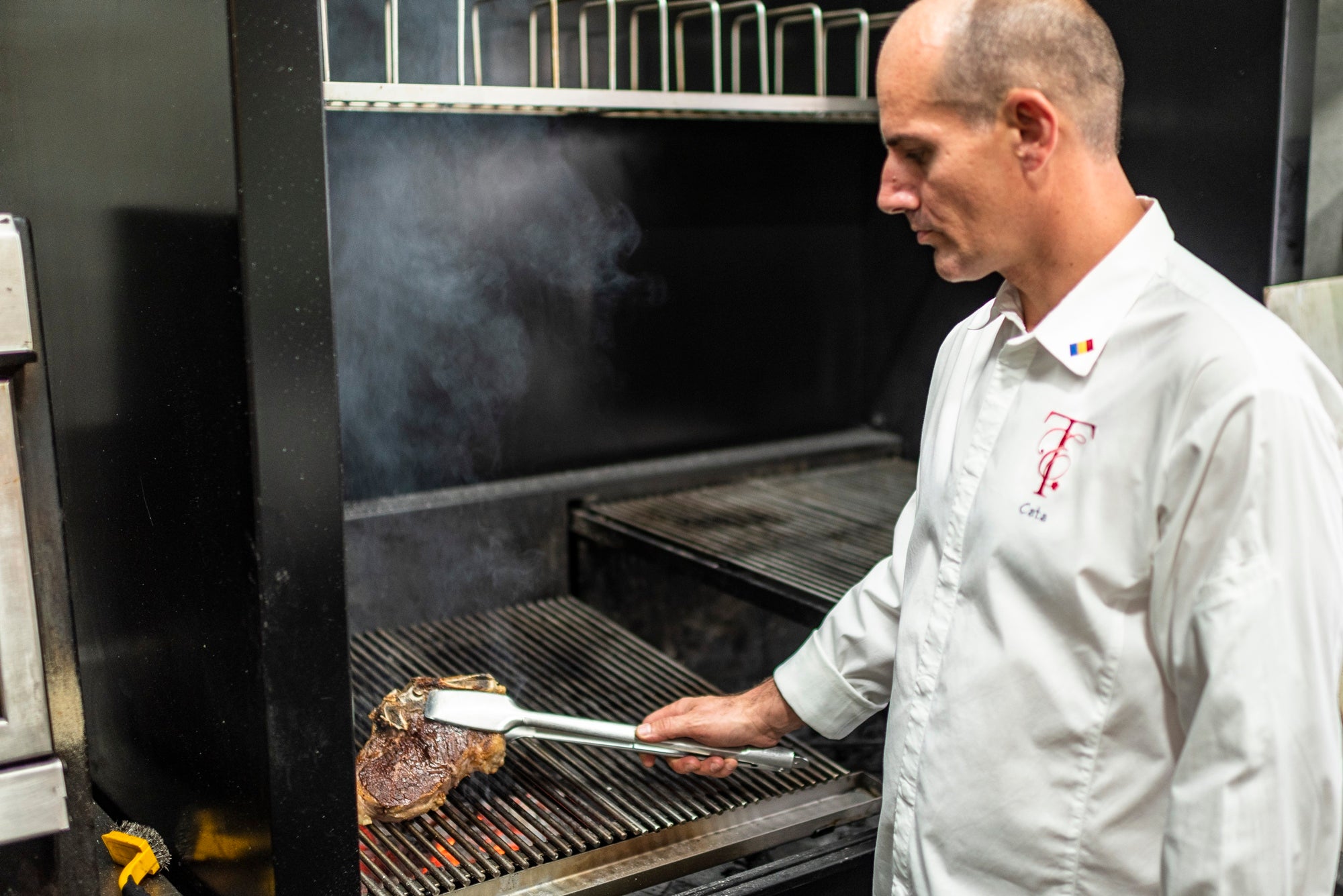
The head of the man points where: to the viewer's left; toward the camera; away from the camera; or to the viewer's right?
to the viewer's left

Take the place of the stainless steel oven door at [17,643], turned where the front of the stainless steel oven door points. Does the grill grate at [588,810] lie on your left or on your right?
on your left

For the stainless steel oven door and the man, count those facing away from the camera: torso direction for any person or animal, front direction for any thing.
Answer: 0

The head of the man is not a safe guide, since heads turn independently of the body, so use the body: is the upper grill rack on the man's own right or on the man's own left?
on the man's own right

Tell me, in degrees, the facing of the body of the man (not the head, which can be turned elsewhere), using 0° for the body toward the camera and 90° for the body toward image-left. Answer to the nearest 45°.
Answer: approximately 45°

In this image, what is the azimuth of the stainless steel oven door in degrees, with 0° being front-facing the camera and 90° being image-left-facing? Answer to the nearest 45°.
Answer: approximately 315°

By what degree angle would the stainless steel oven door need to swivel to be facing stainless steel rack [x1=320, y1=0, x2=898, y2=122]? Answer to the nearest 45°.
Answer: approximately 90° to its left

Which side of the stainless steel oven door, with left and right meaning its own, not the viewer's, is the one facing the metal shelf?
left
